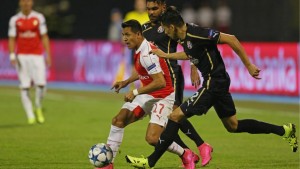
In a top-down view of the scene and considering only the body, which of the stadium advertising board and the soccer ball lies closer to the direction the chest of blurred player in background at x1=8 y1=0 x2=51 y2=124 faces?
the soccer ball

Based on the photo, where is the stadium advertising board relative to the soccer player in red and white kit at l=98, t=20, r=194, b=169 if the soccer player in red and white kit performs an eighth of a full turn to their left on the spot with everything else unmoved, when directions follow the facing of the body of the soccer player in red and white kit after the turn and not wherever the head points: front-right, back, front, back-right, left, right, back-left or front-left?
back

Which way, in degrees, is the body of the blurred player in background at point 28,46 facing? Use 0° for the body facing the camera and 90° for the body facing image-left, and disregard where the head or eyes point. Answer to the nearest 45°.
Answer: approximately 0°

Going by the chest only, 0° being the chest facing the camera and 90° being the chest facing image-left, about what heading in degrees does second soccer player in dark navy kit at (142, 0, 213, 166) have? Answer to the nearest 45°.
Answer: approximately 45°

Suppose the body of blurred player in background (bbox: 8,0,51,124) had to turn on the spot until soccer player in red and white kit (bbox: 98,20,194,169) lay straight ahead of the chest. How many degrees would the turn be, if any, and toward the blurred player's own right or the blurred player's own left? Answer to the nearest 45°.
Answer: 0° — they already face them

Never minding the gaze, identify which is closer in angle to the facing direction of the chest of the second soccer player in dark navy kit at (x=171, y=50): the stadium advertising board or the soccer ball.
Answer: the soccer ball

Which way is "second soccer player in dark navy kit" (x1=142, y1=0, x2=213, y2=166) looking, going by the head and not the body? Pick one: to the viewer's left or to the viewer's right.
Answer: to the viewer's left

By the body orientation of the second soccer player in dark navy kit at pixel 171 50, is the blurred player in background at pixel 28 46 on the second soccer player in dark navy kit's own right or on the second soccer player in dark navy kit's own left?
on the second soccer player in dark navy kit's own right

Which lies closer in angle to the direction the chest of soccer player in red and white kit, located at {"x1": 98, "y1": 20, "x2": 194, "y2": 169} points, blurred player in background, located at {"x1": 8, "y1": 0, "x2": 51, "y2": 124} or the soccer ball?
the soccer ball
